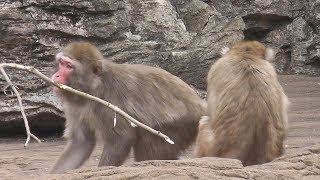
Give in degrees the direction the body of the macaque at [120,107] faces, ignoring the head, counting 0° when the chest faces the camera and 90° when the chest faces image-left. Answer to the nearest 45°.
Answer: approximately 90°

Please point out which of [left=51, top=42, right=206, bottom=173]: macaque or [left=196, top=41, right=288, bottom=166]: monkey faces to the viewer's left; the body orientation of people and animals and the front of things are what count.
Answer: the macaque

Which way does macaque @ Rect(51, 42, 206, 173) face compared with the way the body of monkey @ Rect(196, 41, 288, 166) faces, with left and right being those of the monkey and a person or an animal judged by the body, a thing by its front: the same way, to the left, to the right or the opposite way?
to the left

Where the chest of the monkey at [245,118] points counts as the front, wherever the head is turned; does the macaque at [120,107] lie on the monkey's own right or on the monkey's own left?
on the monkey's own left

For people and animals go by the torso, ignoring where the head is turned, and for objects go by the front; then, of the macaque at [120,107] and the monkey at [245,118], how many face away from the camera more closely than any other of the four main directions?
1

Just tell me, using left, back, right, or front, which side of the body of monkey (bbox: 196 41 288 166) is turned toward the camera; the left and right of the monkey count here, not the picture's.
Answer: back

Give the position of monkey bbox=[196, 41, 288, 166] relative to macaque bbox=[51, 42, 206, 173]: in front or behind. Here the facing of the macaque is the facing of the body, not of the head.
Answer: behind
